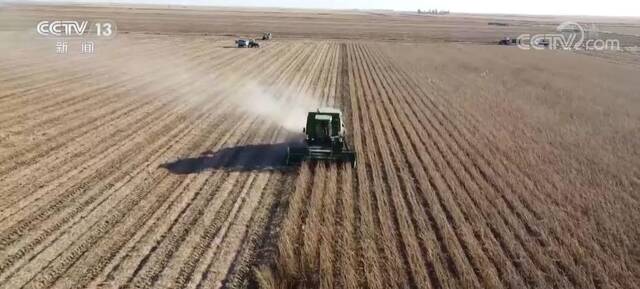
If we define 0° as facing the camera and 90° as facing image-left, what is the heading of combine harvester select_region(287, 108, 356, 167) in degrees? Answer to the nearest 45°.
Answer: approximately 0°
